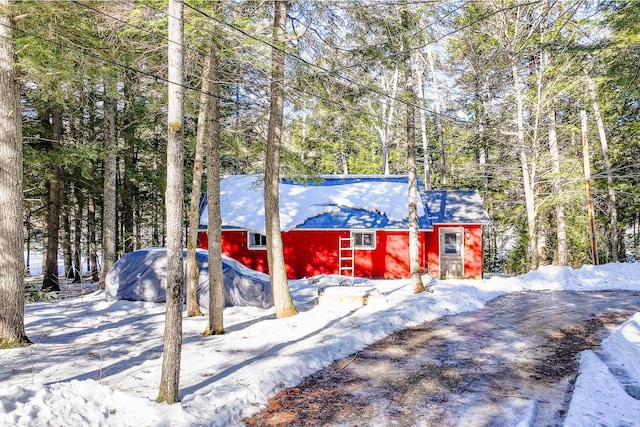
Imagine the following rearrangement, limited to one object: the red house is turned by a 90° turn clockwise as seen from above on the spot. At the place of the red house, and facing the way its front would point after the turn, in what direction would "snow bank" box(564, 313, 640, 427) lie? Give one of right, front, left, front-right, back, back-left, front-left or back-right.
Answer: left

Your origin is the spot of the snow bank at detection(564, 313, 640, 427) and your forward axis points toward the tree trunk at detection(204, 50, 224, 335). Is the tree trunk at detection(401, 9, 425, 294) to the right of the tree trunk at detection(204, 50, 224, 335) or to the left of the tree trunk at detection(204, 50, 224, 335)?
right

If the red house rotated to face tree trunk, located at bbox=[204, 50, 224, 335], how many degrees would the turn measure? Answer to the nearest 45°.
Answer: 0° — it already faces it

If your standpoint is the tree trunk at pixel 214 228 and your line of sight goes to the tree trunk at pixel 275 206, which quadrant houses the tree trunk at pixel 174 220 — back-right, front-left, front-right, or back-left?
back-right

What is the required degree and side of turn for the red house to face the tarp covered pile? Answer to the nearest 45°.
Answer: approximately 45° to its right

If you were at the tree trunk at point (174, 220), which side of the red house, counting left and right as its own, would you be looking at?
front

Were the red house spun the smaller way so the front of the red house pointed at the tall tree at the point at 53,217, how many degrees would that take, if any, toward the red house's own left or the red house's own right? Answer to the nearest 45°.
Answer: approximately 90° to the red house's own right

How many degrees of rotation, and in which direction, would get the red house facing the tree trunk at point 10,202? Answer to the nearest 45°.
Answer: approximately 45° to its right

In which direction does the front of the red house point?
toward the camera

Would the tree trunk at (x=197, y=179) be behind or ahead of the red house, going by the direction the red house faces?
ahead

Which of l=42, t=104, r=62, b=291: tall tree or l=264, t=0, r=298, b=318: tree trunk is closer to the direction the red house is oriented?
the tree trunk

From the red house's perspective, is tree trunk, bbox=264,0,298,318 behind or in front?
in front
